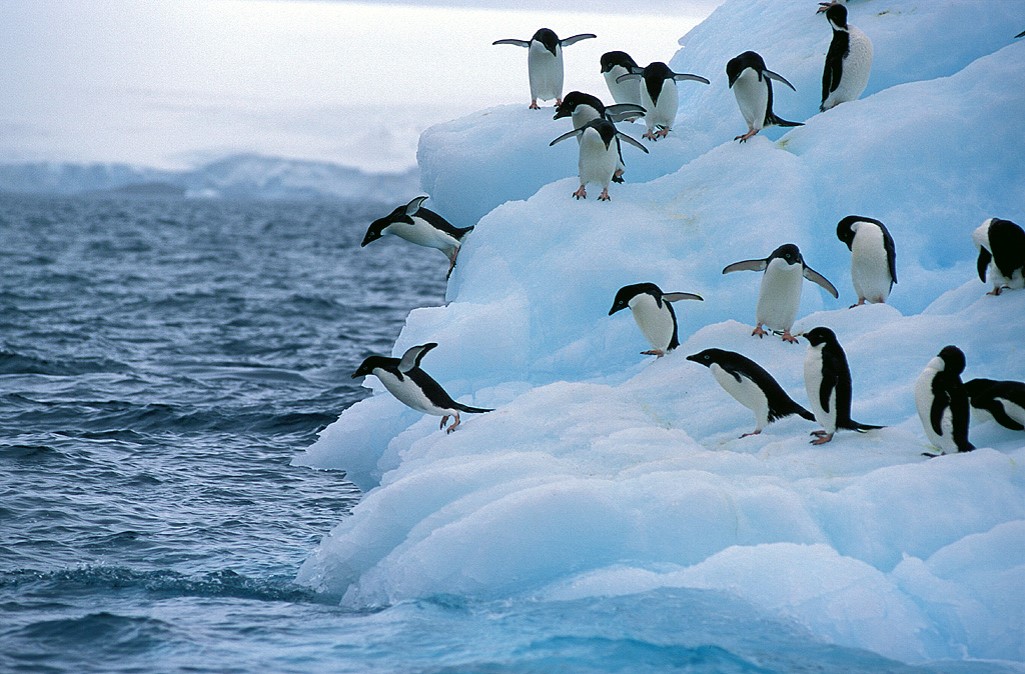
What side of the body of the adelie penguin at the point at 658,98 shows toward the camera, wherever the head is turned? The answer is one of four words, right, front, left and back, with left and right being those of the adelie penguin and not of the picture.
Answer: front

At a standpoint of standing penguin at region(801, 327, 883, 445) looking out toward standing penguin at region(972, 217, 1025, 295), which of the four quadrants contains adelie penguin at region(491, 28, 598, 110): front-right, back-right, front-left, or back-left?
front-left

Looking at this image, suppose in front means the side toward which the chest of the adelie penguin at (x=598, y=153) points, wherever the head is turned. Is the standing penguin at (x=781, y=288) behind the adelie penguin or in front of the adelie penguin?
in front

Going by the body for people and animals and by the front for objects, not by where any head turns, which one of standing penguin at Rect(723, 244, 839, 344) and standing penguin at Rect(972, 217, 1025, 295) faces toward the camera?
standing penguin at Rect(723, 244, 839, 344)

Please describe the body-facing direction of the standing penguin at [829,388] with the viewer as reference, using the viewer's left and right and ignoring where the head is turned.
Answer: facing to the left of the viewer

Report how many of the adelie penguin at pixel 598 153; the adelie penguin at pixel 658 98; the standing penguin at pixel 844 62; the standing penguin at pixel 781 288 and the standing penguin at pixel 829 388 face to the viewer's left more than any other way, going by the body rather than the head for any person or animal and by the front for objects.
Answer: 1

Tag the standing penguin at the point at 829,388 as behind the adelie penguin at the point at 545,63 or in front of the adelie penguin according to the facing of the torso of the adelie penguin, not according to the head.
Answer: in front

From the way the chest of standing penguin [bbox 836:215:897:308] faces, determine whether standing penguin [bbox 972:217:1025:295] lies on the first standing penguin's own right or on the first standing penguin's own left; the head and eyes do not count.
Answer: on the first standing penguin's own left

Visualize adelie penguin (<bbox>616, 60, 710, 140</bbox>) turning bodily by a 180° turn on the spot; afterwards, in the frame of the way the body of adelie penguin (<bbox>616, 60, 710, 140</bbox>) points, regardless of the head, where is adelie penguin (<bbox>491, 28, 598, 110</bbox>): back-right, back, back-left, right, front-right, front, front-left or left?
front-left

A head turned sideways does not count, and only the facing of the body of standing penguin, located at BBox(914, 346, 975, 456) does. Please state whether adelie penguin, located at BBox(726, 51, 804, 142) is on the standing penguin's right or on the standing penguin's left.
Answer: on the standing penguin's right

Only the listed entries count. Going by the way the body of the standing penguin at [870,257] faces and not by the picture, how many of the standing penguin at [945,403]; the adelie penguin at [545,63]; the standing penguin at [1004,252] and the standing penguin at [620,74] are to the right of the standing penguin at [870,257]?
2

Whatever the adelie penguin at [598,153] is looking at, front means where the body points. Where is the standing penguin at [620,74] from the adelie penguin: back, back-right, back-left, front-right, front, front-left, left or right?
back

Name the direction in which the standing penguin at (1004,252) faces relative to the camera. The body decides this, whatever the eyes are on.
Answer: to the viewer's left

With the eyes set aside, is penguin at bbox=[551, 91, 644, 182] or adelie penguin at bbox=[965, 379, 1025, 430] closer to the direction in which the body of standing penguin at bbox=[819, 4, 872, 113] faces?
the adelie penguin
